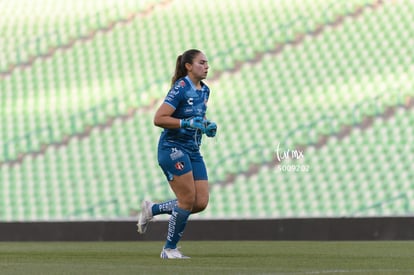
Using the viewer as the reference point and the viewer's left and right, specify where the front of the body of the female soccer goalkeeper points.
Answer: facing the viewer and to the right of the viewer
